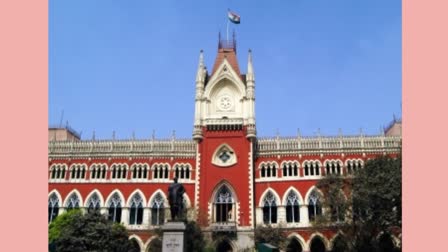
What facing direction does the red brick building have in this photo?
toward the camera

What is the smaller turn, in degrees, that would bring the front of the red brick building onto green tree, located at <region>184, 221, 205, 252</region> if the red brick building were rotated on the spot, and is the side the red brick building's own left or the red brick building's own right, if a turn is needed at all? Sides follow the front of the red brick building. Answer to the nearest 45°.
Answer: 0° — it already faces it

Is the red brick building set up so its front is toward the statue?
yes

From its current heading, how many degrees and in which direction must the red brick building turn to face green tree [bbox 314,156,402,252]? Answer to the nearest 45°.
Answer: approximately 45° to its left
